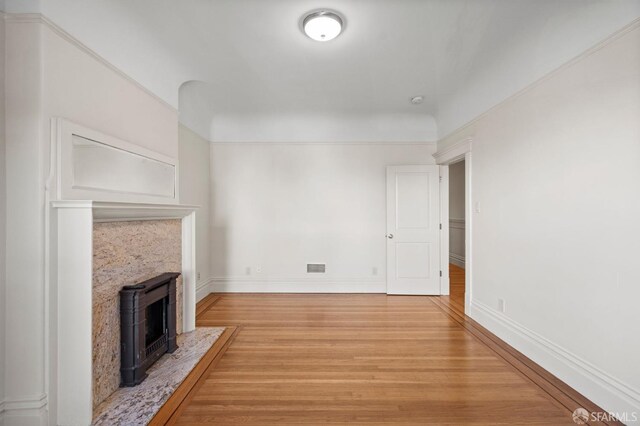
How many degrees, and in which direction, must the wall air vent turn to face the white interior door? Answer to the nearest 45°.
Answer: approximately 90° to its left

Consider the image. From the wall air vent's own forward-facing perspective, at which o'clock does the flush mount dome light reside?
The flush mount dome light is roughly at 12 o'clock from the wall air vent.

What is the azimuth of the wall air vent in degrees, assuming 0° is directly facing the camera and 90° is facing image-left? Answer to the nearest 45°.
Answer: approximately 0°

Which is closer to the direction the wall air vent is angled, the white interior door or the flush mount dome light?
the flush mount dome light
